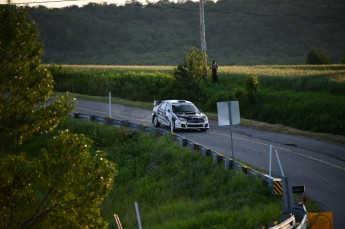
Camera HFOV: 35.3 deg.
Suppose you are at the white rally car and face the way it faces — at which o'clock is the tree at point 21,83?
The tree is roughly at 2 o'clock from the white rally car.

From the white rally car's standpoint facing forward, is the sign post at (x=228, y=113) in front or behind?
in front

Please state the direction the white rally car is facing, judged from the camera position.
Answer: facing the viewer and to the right of the viewer

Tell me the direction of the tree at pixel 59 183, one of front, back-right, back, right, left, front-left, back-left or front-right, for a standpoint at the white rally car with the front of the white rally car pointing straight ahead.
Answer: front-right
